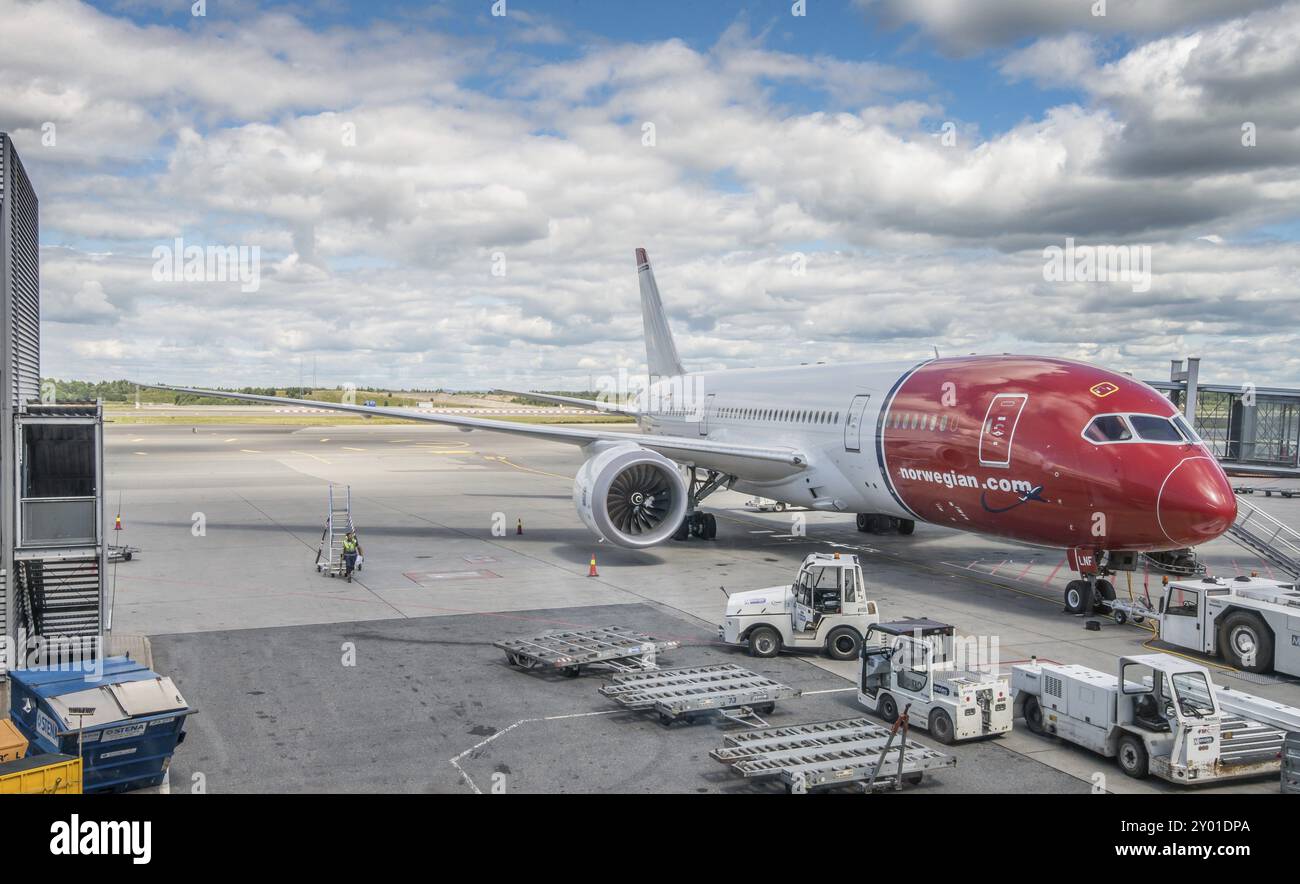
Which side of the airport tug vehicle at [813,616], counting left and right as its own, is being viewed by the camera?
left

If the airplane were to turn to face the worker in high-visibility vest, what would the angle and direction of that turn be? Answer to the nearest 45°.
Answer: approximately 135° to its right

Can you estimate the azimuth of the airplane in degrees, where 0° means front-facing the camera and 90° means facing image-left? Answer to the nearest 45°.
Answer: approximately 315°

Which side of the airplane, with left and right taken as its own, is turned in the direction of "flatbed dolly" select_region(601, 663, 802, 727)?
right

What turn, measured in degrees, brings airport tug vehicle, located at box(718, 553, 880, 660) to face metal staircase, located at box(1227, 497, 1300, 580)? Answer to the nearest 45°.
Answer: approximately 135° to its right
